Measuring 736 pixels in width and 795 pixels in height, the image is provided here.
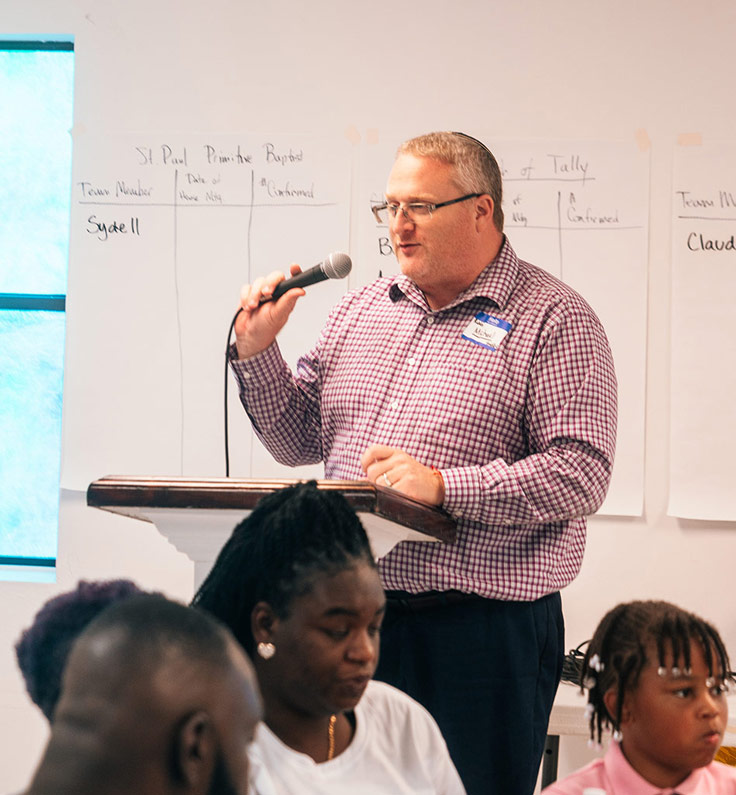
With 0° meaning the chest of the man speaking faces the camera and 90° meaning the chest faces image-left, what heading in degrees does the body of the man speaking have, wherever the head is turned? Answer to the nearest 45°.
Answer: approximately 45°

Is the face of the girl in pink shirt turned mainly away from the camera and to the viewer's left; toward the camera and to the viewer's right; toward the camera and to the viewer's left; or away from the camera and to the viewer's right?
toward the camera and to the viewer's right

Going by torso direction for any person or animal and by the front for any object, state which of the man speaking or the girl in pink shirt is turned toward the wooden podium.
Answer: the man speaking

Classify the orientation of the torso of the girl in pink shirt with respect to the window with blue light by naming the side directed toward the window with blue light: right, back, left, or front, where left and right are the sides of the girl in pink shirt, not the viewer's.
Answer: back

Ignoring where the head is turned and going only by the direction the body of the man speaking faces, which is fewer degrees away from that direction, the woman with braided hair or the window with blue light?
the woman with braided hair

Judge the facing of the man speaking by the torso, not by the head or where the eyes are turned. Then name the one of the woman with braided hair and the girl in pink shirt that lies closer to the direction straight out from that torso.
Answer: the woman with braided hair

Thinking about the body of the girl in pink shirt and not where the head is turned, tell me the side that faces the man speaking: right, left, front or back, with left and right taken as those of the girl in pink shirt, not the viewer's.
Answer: back

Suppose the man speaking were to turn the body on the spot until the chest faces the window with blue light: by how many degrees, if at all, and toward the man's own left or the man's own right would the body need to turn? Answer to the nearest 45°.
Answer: approximately 90° to the man's own right

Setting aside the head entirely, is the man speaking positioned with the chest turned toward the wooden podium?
yes

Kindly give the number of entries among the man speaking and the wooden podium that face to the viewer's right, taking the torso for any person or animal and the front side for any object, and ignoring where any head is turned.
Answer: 0

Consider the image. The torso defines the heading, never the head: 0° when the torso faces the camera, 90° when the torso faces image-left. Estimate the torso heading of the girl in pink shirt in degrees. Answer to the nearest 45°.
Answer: approximately 315°
